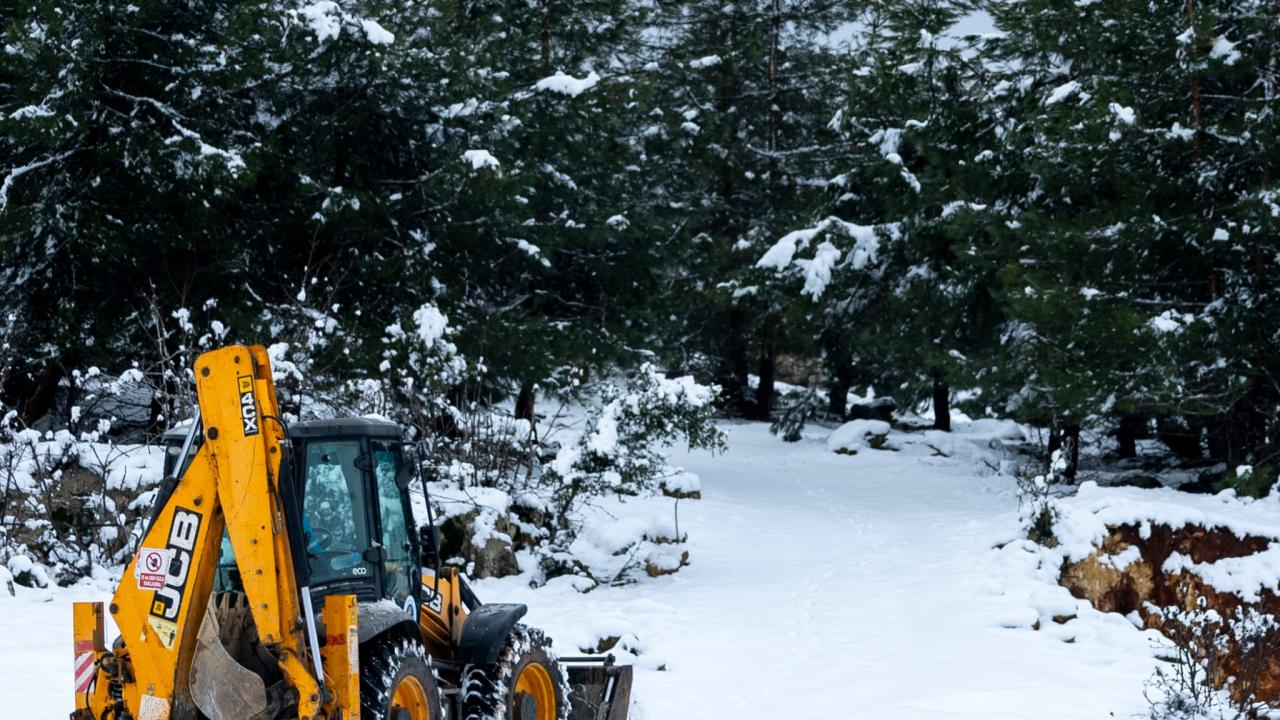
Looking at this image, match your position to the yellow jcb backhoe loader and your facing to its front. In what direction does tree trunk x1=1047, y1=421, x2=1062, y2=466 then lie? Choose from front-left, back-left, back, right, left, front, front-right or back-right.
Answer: front

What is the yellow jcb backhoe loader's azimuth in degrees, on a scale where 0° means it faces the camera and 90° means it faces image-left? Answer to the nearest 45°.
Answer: approximately 225°

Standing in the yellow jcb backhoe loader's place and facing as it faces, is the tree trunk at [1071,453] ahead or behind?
ahead

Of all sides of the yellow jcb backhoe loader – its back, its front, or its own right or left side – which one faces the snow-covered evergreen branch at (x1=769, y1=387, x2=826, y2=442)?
front

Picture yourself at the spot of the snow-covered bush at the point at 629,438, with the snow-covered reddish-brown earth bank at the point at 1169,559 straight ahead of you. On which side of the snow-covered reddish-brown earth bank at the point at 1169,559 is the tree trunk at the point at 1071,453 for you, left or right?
left

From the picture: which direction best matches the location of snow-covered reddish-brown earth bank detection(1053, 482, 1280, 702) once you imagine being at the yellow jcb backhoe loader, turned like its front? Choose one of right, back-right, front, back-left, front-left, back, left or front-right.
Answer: front

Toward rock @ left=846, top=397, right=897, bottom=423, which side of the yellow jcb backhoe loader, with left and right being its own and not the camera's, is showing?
front

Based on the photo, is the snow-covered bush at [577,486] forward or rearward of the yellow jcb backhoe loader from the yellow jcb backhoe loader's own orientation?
forward

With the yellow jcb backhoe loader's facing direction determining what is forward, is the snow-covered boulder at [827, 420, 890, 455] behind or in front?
in front

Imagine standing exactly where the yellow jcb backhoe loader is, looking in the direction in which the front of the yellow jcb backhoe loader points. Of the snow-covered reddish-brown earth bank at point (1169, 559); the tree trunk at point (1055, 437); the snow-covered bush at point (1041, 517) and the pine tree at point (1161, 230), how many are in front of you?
4

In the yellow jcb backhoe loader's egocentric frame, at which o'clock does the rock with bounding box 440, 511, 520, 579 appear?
The rock is roughly at 11 o'clock from the yellow jcb backhoe loader.

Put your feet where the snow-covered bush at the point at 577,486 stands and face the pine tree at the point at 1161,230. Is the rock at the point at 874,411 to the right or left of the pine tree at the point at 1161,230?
left
